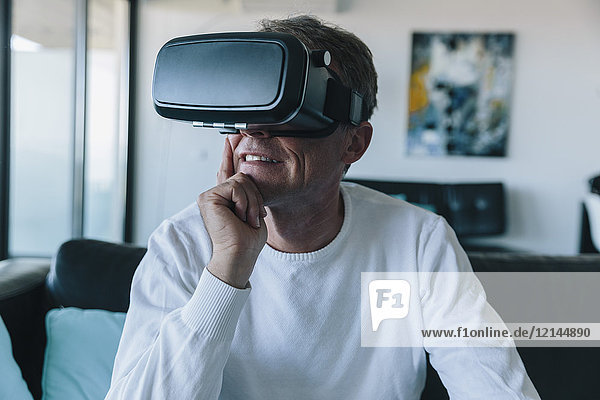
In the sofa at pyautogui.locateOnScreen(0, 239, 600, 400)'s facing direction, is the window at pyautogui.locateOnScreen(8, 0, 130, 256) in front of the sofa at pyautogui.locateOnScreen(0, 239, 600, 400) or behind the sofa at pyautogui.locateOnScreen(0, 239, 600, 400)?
behind

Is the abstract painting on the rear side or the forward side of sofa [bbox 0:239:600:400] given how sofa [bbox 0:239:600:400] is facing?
on the rear side

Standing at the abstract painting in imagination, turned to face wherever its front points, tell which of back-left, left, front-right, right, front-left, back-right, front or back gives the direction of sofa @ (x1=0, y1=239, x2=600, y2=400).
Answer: front

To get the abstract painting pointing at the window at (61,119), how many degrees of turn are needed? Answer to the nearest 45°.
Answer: approximately 45° to its right

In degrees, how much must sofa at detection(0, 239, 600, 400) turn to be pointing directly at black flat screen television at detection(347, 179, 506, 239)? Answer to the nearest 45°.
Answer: approximately 135° to its left

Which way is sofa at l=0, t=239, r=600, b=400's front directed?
toward the camera

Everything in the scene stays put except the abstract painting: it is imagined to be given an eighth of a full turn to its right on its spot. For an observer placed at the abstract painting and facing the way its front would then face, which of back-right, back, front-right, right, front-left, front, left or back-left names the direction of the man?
front-left

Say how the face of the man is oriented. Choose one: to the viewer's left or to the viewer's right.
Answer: to the viewer's left

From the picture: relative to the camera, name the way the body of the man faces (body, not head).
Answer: toward the camera

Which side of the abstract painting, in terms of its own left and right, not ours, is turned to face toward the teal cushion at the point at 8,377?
front

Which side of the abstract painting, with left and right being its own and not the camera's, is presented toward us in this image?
front
